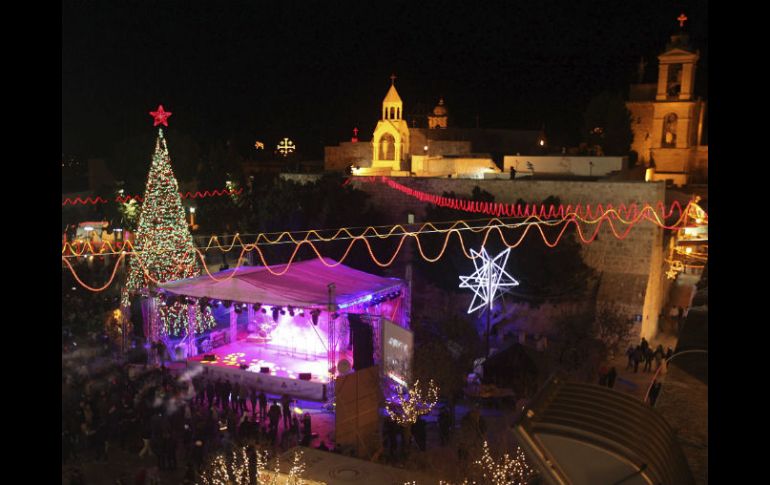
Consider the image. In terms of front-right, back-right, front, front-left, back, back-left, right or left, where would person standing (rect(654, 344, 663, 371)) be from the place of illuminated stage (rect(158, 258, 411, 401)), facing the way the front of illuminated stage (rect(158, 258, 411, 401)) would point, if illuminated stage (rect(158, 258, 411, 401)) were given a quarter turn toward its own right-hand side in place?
back-right

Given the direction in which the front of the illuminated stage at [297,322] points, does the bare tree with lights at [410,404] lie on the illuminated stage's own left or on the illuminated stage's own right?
on the illuminated stage's own left

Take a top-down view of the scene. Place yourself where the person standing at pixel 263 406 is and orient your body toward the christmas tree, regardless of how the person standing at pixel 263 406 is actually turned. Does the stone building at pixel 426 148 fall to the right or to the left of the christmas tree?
right

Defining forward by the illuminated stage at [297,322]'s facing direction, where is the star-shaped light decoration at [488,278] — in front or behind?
behind

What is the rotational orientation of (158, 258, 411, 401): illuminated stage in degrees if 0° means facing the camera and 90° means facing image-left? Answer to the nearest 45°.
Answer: approximately 45°

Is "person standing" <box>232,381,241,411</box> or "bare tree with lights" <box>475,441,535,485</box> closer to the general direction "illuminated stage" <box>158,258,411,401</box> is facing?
the person standing

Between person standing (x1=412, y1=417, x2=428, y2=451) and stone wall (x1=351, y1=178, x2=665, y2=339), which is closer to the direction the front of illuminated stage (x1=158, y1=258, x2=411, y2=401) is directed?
the person standing

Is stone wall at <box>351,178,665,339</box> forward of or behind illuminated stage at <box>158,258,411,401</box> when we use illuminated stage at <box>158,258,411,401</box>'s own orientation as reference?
behind

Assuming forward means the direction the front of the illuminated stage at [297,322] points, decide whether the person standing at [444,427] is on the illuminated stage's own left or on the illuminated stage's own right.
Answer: on the illuminated stage's own left

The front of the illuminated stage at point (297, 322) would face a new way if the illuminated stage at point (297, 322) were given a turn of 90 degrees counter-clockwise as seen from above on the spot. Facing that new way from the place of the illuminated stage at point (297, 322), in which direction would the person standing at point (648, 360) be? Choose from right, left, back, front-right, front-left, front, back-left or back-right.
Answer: front-left

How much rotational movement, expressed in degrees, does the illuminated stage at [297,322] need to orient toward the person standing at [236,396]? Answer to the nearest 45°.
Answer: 0° — it already faces them

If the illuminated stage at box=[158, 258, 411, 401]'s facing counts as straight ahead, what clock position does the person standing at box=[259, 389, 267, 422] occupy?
The person standing is roughly at 11 o'clock from the illuminated stage.

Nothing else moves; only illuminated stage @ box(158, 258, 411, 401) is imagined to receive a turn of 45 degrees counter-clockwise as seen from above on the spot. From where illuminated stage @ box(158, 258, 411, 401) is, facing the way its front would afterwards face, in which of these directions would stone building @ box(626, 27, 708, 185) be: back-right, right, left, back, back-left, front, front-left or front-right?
back-left

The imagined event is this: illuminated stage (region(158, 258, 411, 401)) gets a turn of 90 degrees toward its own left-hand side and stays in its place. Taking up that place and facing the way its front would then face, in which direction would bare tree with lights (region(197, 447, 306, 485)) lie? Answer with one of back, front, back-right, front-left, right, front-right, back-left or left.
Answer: front-right

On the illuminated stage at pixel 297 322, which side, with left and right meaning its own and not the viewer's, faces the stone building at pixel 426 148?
back

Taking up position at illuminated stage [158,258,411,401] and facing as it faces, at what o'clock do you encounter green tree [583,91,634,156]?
The green tree is roughly at 6 o'clock from the illuminated stage.

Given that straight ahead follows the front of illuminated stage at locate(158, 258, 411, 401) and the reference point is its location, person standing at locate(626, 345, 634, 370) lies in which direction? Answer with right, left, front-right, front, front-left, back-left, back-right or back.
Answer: back-left
